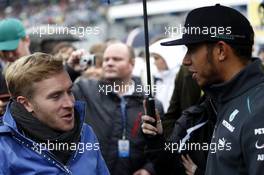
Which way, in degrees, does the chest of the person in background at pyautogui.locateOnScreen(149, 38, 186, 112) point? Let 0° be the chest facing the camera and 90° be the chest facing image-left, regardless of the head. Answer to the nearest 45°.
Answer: approximately 45°

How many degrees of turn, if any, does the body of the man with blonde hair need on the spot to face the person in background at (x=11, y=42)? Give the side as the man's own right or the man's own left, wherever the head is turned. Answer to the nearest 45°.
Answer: approximately 135° to the man's own left

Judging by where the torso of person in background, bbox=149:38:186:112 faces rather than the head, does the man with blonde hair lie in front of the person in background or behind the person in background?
in front

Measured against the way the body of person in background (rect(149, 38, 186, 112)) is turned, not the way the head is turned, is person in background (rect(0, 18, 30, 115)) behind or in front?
in front

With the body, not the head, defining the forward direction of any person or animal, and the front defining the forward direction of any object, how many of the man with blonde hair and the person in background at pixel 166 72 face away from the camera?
0

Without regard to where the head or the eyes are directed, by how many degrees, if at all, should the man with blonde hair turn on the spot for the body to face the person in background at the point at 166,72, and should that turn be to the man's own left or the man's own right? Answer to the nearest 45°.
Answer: approximately 90° to the man's own left

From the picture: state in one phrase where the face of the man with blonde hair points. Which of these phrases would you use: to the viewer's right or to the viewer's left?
to the viewer's right
